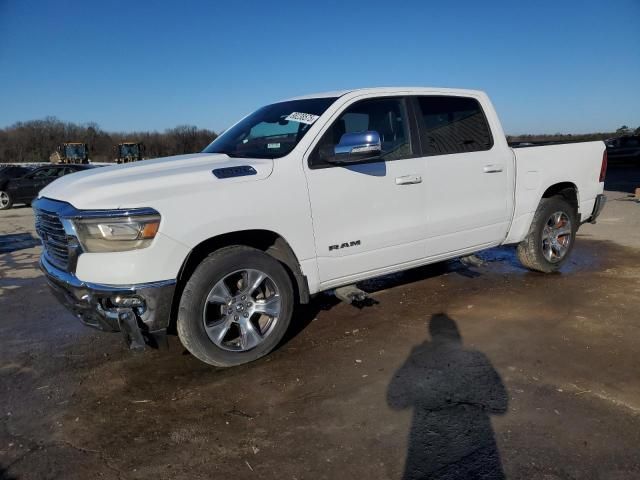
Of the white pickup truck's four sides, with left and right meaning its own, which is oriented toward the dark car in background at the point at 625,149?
back

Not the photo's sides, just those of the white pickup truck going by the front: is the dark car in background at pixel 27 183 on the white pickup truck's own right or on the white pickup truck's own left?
on the white pickup truck's own right

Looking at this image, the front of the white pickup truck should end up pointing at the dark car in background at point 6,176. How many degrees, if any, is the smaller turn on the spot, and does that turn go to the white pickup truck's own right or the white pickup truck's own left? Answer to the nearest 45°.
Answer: approximately 90° to the white pickup truck's own right

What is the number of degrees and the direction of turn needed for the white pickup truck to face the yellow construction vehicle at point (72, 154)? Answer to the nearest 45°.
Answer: approximately 90° to its right

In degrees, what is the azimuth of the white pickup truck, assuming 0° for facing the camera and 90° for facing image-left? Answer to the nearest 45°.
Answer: approximately 45°
